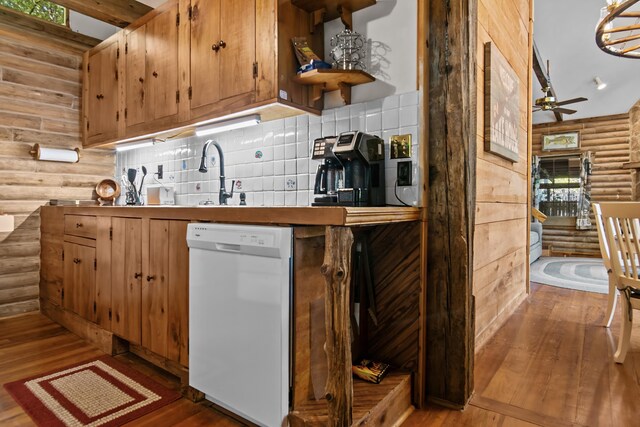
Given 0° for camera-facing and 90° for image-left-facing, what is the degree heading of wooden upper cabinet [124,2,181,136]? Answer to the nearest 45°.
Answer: approximately 45°

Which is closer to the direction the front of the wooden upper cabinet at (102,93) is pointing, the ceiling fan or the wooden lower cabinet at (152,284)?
the wooden lower cabinet

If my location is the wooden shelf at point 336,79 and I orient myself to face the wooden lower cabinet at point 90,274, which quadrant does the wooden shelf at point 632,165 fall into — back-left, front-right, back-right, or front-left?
back-right

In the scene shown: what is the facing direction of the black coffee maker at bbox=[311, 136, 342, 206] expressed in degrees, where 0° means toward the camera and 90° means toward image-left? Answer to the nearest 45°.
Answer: approximately 45°

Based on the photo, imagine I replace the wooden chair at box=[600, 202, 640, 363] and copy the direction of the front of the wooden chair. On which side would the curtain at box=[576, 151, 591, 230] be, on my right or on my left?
on my left

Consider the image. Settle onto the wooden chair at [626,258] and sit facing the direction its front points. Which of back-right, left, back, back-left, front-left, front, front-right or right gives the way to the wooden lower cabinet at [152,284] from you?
back

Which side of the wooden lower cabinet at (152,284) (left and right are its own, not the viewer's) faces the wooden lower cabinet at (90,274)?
right
